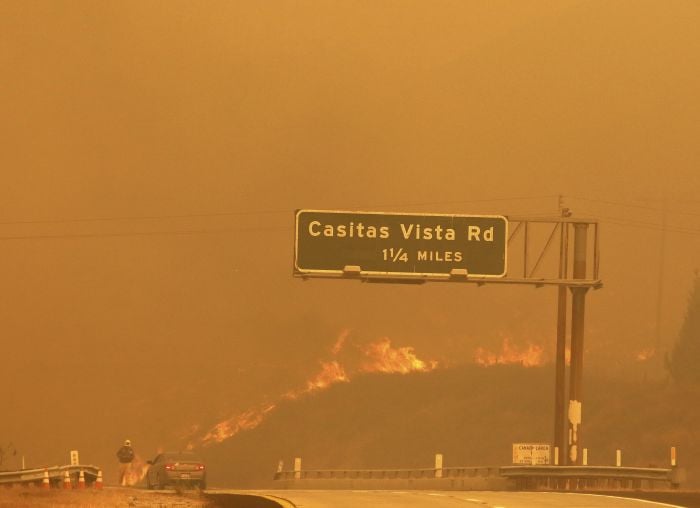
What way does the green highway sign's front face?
toward the camera

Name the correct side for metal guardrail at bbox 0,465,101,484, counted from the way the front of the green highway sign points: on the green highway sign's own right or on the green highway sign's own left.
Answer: on the green highway sign's own right
